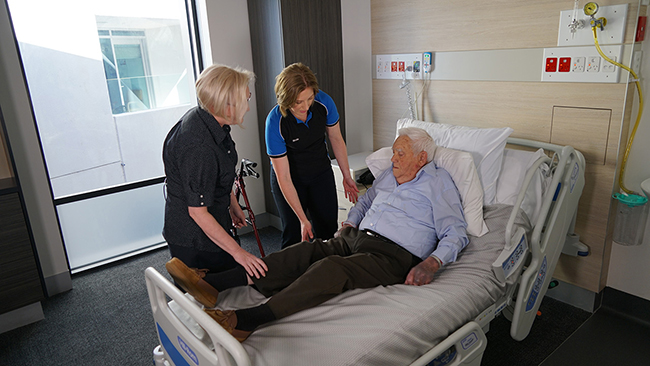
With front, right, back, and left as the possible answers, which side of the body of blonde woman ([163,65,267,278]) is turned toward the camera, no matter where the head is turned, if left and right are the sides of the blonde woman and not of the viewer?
right

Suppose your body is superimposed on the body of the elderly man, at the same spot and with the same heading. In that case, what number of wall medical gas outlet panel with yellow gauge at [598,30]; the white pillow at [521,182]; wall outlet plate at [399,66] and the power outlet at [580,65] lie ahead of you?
0

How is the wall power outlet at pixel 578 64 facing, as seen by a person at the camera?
facing the viewer

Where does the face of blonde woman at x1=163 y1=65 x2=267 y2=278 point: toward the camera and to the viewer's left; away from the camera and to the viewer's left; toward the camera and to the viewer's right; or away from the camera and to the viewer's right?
away from the camera and to the viewer's right

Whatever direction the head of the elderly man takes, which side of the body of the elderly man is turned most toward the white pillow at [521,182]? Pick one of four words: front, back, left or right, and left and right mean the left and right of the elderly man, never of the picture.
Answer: back

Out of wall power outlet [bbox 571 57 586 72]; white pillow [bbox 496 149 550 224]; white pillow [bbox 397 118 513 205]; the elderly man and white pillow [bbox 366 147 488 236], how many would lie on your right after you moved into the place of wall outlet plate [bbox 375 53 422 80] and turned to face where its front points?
0

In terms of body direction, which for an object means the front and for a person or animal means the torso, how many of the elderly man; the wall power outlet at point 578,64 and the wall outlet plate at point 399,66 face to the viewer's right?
0

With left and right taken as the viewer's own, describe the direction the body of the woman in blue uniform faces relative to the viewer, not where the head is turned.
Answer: facing the viewer and to the right of the viewer

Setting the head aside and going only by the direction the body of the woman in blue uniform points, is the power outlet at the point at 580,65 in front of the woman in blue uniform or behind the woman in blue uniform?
in front

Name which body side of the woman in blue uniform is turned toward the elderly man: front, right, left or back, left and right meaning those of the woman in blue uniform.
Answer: front

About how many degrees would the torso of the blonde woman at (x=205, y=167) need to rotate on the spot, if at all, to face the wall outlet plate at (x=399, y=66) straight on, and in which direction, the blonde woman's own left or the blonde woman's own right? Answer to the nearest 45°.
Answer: approximately 45° to the blonde woman's own left

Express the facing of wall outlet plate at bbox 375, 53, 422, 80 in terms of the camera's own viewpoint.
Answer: facing the viewer and to the left of the viewer

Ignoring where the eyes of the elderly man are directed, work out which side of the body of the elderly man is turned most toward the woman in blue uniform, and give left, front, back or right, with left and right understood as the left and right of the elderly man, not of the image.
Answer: right

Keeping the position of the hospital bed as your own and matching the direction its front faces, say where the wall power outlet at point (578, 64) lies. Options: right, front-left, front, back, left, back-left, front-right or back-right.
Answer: back

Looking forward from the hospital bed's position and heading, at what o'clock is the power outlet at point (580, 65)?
The power outlet is roughly at 6 o'clock from the hospital bed.

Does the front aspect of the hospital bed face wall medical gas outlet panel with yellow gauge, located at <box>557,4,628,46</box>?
no

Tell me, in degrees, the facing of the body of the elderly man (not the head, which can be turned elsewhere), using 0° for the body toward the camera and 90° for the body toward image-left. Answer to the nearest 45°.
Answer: approximately 45°
